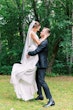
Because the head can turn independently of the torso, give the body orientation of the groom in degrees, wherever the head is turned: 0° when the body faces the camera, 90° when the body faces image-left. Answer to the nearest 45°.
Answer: approximately 90°

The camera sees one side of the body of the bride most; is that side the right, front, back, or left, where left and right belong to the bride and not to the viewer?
right
